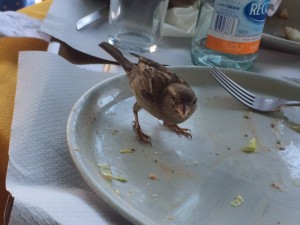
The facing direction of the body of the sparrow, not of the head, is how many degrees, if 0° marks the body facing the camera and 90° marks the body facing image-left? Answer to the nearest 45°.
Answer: approximately 315°

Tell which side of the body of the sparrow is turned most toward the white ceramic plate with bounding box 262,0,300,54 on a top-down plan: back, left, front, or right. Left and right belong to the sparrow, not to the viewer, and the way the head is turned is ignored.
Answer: left
